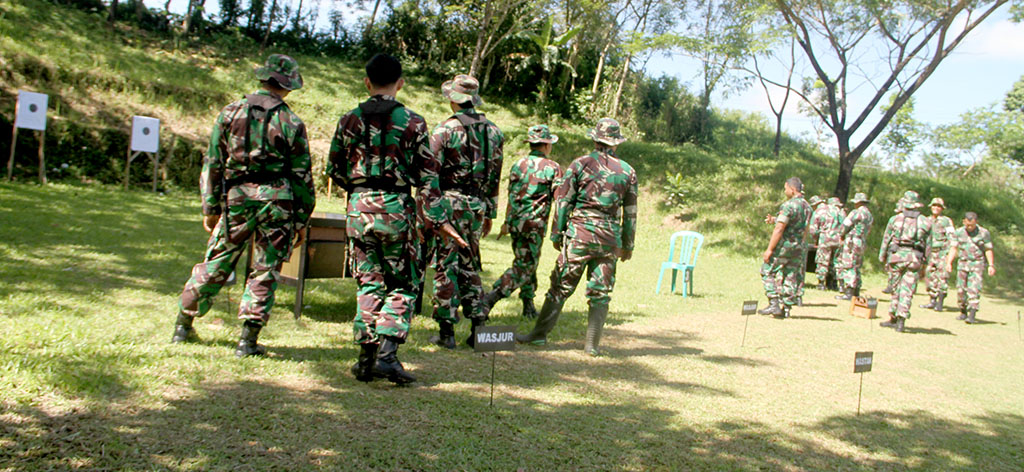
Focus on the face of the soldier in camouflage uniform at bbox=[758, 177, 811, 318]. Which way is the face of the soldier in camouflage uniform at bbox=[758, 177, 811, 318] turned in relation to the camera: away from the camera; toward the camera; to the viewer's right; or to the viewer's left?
to the viewer's left

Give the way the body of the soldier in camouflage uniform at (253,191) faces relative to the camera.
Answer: away from the camera

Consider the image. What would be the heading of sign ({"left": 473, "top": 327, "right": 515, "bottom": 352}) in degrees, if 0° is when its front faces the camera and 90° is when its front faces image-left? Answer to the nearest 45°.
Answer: approximately 0°

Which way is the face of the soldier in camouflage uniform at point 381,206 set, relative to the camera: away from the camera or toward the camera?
away from the camera

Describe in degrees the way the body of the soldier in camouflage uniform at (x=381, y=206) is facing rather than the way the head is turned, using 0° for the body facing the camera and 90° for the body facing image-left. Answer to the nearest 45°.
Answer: approximately 180°

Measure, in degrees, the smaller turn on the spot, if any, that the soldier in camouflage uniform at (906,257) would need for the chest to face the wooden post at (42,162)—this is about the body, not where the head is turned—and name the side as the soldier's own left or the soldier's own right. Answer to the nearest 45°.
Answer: approximately 90° to the soldier's own left

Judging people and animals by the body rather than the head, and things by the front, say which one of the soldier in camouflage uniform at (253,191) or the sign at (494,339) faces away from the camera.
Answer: the soldier in camouflage uniform

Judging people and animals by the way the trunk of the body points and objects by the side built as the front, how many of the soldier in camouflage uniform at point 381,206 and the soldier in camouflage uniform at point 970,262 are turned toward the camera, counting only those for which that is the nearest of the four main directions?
1

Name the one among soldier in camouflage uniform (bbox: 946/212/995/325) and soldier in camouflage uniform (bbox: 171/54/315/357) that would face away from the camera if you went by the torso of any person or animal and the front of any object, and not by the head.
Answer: soldier in camouflage uniform (bbox: 171/54/315/357)
